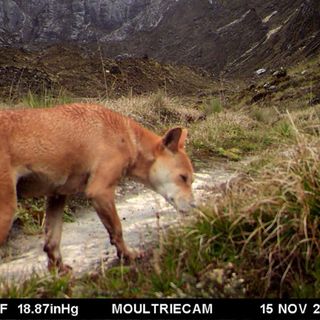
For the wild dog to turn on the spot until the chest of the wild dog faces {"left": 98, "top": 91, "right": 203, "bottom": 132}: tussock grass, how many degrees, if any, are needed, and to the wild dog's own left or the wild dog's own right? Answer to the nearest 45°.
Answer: approximately 90° to the wild dog's own left

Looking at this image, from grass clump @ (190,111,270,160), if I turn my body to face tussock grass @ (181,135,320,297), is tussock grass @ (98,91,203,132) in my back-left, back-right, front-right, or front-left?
back-right

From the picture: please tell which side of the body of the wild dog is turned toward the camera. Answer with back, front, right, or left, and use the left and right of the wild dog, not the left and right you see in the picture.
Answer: right

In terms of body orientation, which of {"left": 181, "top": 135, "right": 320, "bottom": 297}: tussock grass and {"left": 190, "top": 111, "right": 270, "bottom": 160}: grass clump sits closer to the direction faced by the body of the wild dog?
the tussock grass

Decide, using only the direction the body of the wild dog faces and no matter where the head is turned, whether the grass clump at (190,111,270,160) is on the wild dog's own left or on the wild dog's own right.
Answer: on the wild dog's own left
